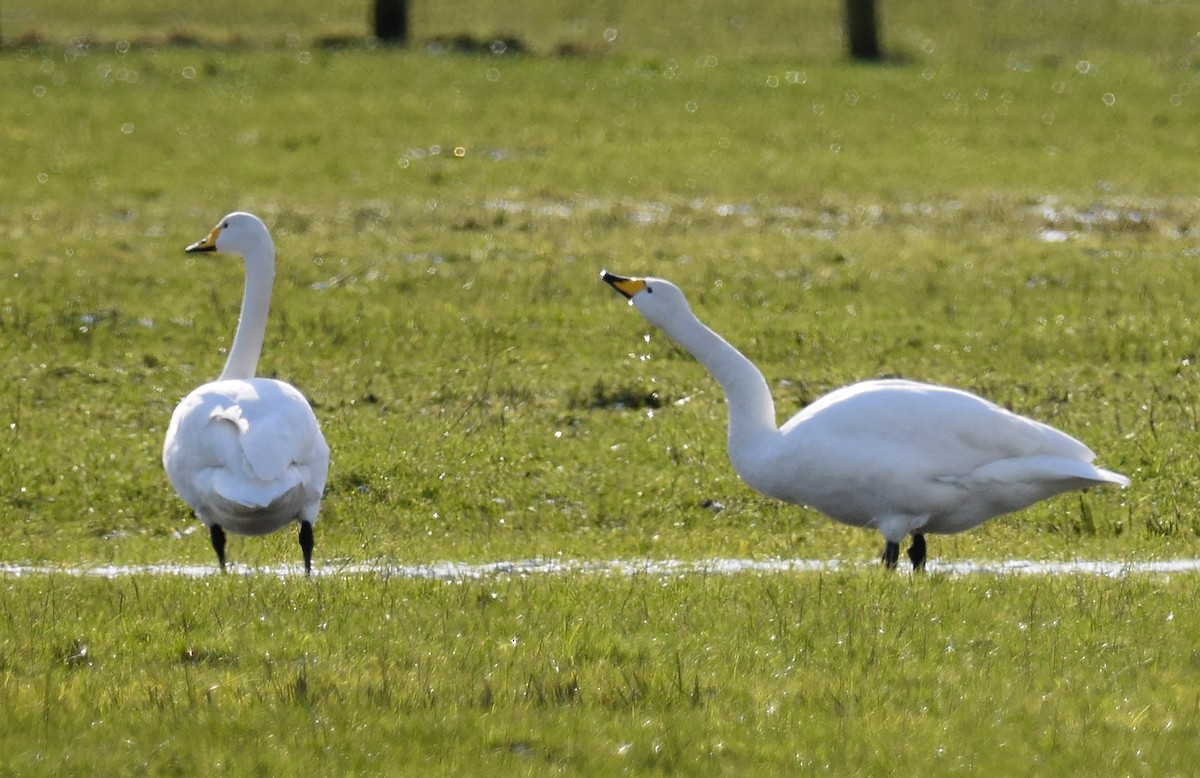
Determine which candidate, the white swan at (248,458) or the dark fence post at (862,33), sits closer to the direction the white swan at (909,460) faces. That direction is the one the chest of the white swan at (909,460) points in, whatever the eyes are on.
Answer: the white swan

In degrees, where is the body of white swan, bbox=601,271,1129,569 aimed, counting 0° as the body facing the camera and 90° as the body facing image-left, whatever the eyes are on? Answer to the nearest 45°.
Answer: approximately 90°

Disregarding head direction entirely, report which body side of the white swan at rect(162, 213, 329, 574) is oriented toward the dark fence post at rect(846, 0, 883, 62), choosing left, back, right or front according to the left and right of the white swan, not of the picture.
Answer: front

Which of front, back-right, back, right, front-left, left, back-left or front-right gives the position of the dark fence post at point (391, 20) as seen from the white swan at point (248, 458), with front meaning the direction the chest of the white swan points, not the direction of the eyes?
front

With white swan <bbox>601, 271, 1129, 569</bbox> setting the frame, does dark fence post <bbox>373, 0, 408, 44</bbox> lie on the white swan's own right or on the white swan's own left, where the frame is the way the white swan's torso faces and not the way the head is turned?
on the white swan's own right

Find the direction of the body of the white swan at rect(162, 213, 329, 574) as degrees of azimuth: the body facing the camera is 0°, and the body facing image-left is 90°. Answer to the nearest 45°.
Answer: approximately 180°

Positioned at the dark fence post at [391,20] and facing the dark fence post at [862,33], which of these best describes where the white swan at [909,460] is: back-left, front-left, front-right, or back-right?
front-right

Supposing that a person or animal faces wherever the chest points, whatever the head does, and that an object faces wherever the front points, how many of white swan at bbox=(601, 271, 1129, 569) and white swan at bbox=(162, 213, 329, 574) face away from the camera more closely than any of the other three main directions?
1

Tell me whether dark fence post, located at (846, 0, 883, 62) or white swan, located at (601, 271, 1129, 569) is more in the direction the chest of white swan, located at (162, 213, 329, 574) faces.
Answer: the dark fence post

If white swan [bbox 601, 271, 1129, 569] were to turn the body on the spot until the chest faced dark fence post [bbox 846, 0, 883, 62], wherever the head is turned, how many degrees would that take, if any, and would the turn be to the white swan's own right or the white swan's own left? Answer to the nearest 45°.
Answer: approximately 90° to the white swan's own right

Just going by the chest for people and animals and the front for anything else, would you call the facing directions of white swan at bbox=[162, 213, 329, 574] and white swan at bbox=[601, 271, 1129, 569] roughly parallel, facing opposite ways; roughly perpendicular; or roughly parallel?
roughly perpendicular

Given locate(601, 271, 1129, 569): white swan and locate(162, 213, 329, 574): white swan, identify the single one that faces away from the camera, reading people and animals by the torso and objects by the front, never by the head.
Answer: locate(162, 213, 329, 574): white swan

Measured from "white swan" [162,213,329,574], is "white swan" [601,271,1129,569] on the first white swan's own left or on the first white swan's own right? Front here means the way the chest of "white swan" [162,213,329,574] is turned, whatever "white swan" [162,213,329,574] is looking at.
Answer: on the first white swan's own right
